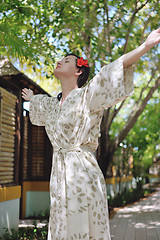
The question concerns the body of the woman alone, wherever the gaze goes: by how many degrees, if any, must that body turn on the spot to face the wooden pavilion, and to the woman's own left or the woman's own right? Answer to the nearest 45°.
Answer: approximately 135° to the woman's own right
